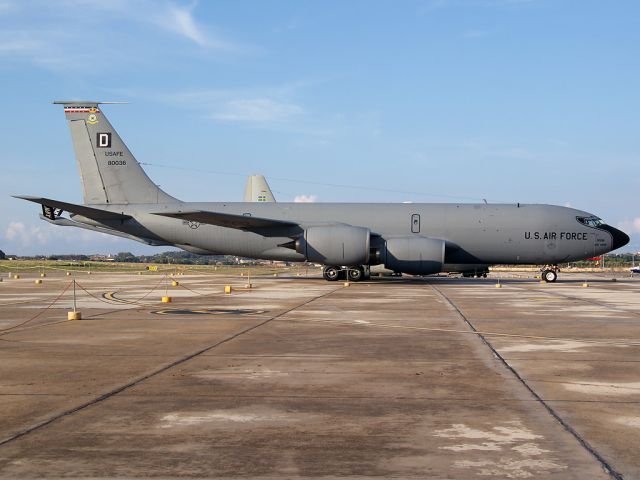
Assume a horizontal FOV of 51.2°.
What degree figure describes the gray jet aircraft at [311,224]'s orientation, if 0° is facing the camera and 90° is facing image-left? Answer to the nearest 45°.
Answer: approximately 270°
